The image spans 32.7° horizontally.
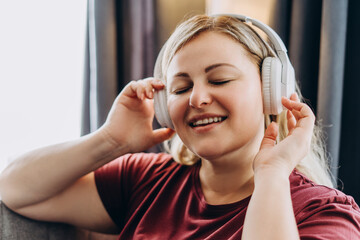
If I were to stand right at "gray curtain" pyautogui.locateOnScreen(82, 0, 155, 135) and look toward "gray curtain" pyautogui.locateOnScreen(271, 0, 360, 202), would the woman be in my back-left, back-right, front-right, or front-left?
front-right

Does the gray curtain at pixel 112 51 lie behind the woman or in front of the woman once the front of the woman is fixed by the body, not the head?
behind

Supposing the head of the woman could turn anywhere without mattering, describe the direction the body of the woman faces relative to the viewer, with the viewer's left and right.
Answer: facing the viewer

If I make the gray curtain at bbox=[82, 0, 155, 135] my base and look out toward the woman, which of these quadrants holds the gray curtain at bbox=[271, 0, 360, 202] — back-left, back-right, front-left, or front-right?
front-left
